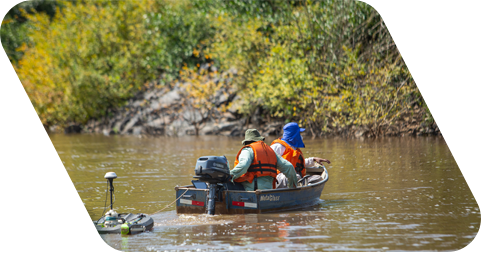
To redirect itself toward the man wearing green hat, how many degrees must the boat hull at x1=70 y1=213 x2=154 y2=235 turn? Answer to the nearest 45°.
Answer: approximately 45° to its right

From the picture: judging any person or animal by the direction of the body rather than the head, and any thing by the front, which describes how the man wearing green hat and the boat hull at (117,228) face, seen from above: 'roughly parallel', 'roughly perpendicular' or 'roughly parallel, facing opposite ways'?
roughly perpendicular

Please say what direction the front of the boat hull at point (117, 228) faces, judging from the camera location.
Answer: facing away from the viewer and to the right of the viewer

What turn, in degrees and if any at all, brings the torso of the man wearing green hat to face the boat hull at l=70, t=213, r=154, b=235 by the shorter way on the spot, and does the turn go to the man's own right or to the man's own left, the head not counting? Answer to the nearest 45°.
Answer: approximately 90° to the man's own left

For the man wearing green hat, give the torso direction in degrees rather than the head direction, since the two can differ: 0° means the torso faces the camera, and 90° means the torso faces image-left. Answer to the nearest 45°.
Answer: approximately 135°

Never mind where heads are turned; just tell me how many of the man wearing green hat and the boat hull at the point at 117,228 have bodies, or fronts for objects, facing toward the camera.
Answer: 0
